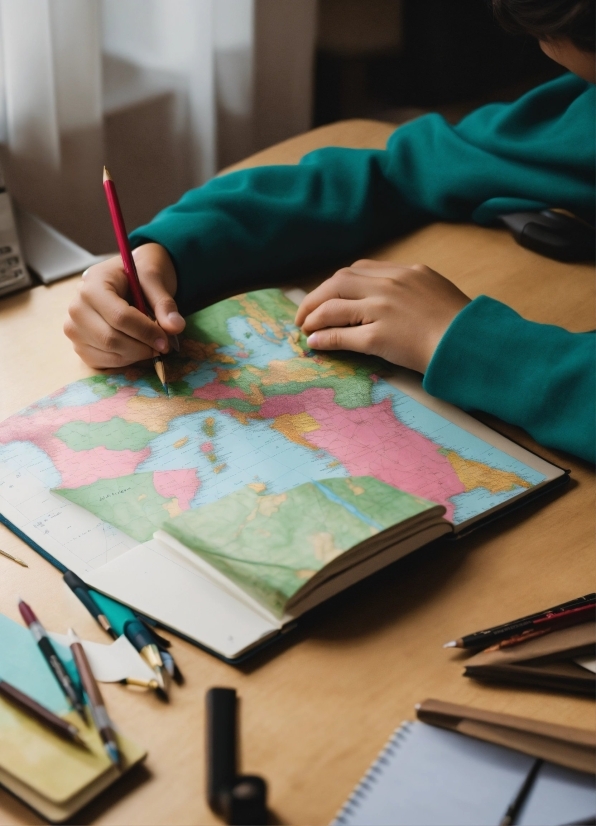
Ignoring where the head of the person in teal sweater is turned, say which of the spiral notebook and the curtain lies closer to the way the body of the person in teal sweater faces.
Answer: the spiral notebook

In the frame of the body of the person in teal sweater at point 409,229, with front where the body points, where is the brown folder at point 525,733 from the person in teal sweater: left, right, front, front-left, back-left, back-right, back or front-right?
front-left

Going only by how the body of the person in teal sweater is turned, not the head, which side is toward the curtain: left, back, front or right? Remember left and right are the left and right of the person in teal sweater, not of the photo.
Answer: right

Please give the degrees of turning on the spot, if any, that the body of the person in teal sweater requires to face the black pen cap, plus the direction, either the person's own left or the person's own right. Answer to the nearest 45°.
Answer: approximately 45° to the person's own left

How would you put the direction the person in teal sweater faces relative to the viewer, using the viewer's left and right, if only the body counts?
facing the viewer and to the left of the viewer

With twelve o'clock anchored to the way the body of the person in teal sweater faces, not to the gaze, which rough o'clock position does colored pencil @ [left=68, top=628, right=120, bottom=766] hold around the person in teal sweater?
The colored pencil is roughly at 11 o'clock from the person in teal sweater.
